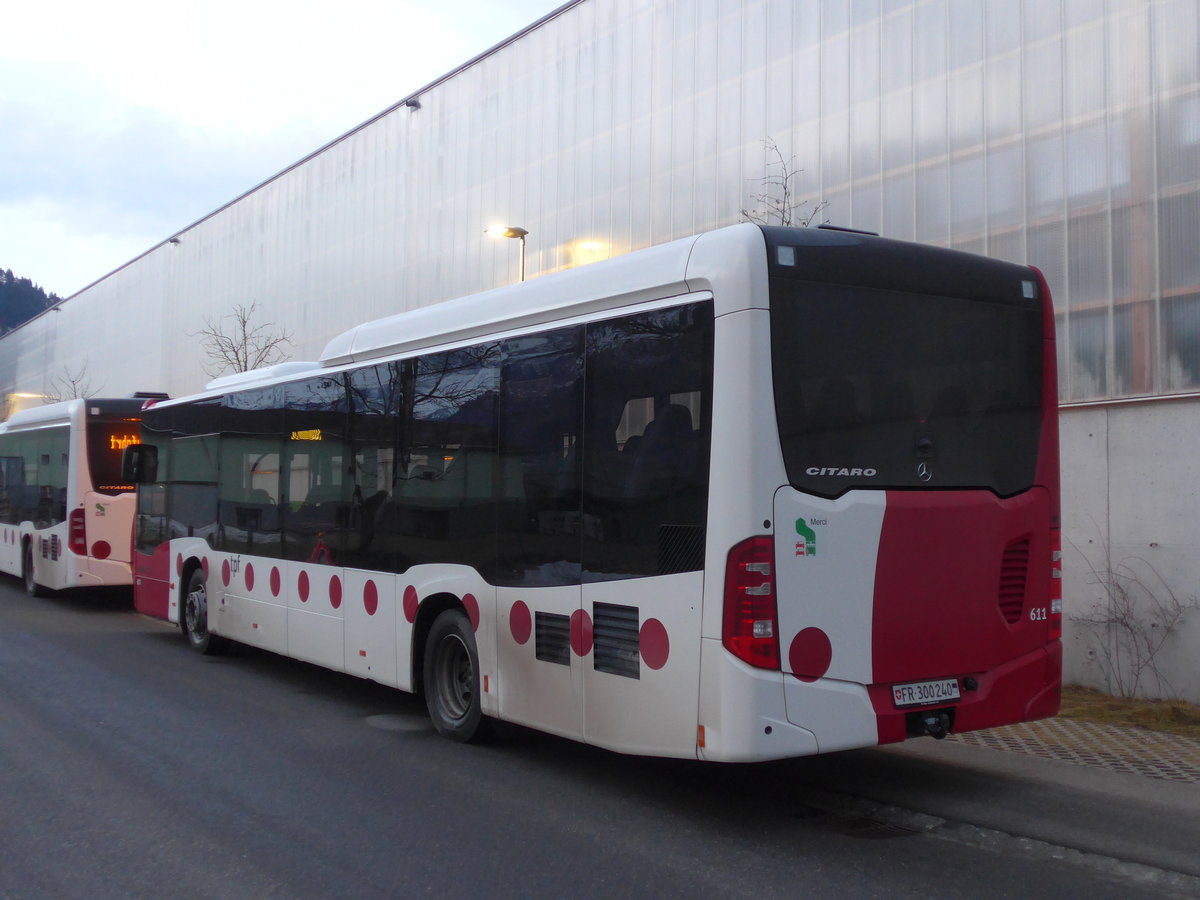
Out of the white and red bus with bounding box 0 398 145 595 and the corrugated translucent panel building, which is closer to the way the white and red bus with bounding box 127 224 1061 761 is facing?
the white and red bus

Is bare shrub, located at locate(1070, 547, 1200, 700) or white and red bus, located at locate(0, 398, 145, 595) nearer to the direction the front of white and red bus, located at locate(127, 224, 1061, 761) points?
the white and red bus

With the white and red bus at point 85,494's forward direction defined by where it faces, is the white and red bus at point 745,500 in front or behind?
behind

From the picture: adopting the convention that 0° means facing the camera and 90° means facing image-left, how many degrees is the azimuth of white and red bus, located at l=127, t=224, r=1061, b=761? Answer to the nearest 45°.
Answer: approximately 135°

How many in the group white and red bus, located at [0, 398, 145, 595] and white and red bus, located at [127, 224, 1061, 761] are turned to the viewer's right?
0

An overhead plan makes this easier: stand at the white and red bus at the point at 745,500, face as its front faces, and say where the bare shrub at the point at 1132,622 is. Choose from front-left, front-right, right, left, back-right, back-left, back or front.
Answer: right

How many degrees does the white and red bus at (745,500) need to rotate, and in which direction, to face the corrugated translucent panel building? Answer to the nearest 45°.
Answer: approximately 90° to its right

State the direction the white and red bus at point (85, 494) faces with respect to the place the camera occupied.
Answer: facing away from the viewer and to the left of the viewer
